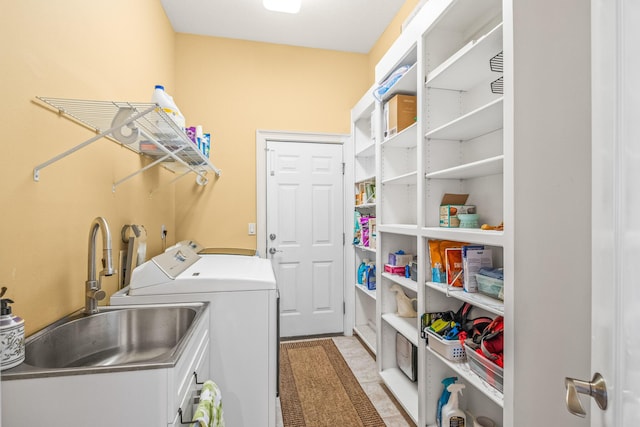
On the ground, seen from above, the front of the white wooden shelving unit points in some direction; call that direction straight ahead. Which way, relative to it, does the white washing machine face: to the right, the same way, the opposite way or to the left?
the opposite way

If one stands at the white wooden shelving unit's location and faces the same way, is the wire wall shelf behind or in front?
in front

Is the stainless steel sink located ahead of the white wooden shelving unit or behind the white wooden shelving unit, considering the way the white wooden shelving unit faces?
ahead

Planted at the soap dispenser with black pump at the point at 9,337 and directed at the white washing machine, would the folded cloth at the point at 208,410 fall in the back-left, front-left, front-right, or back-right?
front-right

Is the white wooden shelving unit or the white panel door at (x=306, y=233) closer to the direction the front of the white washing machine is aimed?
the white wooden shelving unit

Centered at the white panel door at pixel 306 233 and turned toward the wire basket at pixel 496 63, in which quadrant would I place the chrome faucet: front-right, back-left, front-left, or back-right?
front-right

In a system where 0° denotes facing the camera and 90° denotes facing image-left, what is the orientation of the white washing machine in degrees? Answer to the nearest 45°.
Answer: approximately 270°

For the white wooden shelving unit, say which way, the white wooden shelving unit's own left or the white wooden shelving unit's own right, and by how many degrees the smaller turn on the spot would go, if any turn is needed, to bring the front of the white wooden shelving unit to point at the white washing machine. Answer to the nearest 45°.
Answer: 0° — it already faces it

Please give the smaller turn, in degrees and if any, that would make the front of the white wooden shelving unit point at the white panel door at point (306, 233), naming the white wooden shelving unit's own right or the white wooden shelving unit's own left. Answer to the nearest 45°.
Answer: approximately 90° to the white wooden shelving unit's own right

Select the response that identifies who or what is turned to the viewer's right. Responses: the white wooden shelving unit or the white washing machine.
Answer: the white washing machine

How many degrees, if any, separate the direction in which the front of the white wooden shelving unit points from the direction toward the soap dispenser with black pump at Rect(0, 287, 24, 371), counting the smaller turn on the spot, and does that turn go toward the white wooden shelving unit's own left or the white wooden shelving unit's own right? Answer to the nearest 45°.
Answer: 0° — it already faces it

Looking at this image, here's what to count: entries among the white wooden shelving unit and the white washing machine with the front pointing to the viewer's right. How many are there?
1

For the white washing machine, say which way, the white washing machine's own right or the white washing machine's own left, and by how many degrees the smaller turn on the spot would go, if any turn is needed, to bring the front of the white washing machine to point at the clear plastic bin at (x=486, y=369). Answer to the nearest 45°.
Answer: approximately 45° to the white washing machine's own right

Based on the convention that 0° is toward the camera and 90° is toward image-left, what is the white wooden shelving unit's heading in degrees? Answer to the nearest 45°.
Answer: approximately 45°

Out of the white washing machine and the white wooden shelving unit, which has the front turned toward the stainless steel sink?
the white wooden shelving unit

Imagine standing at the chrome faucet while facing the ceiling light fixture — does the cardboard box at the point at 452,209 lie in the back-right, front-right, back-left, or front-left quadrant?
front-right
